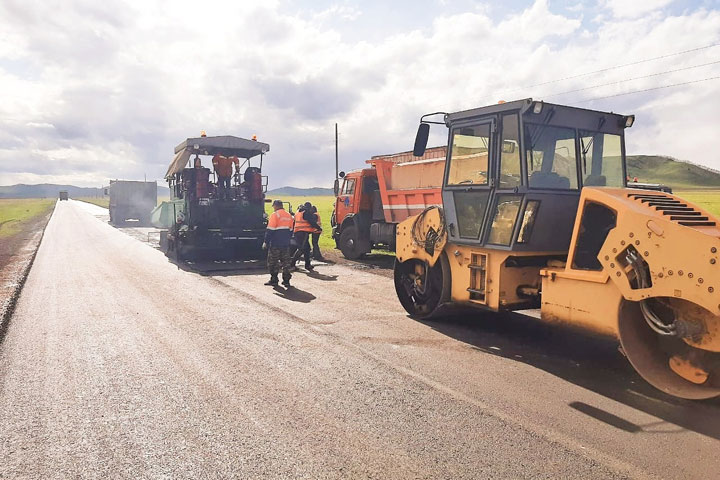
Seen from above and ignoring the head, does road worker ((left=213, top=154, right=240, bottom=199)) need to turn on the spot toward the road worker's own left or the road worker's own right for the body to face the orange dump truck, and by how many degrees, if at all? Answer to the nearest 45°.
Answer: approximately 135° to the road worker's own right

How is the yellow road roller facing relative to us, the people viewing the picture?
facing away from the viewer and to the left of the viewer

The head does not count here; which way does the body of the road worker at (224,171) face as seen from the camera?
away from the camera

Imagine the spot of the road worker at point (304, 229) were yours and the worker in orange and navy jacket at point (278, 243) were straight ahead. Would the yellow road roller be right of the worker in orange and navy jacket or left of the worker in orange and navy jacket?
left

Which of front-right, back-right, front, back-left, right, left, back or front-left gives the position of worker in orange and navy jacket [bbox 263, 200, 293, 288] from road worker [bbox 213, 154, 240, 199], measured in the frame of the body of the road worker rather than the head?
back

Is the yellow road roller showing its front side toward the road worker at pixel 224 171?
yes

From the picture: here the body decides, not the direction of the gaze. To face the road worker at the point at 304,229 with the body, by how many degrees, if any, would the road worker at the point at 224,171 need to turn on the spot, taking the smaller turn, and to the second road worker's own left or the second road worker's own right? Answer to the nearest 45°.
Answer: approximately 135° to the second road worker's own right
